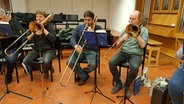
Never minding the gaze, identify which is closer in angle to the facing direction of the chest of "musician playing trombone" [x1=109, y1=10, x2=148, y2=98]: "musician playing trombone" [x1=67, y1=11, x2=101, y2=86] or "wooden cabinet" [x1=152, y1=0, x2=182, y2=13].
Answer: the musician playing trombone

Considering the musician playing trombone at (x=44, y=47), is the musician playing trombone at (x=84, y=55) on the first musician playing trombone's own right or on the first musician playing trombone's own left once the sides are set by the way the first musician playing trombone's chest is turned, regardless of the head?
on the first musician playing trombone's own left

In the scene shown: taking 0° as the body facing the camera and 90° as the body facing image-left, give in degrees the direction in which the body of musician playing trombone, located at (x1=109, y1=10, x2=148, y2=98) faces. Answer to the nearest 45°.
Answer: approximately 45°

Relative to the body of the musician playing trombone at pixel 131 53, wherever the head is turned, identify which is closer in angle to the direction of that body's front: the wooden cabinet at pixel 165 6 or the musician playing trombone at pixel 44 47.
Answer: the musician playing trombone

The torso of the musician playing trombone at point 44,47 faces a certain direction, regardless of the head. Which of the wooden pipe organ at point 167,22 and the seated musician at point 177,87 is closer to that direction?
the seated musician

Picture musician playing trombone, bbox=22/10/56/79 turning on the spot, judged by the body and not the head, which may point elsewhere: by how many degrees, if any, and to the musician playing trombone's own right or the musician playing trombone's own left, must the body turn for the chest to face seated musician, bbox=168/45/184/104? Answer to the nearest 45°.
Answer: approximately 90° to the musician playing trombone's own left

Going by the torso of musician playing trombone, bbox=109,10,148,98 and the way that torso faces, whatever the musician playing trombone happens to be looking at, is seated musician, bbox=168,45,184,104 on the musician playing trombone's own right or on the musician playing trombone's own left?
on the musician playing trombone's own left

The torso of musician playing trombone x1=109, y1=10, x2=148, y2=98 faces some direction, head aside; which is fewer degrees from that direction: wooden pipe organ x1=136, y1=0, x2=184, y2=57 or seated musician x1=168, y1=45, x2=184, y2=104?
the seated musician
